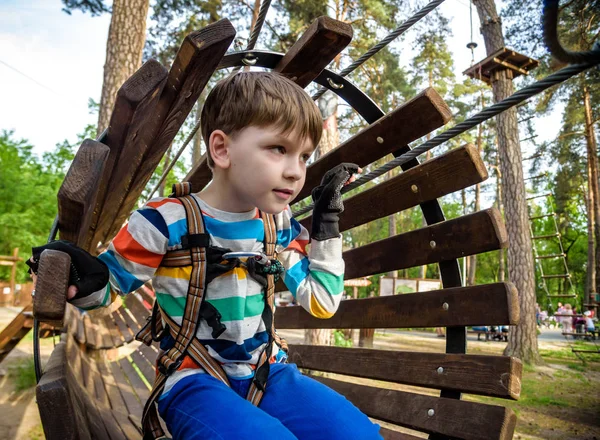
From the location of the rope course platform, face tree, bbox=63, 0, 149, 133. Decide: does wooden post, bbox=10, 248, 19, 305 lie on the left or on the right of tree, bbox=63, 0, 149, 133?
right

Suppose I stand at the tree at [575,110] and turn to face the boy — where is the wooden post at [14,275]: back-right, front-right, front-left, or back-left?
front-right

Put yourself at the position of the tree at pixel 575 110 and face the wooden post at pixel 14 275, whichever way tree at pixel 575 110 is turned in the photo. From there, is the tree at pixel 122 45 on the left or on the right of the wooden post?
left

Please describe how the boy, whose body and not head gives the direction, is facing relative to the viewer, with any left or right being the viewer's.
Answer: facing the viewer and to the right of the viewer

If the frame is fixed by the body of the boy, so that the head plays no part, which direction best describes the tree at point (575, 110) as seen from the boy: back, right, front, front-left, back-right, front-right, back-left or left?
left

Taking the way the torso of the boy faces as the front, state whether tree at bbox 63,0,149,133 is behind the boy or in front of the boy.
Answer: behind

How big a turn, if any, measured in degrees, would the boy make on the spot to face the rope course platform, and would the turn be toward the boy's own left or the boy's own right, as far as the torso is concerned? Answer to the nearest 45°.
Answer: approximately 90° to the boy's own left

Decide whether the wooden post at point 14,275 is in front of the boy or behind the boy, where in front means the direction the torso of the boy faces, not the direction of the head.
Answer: behind

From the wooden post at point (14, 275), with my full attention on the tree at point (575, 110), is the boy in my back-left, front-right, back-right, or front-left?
front-right
